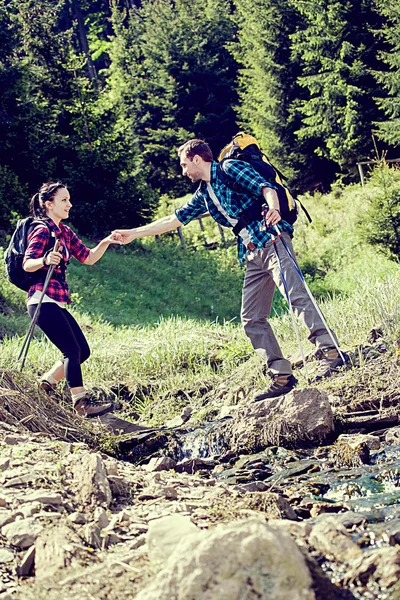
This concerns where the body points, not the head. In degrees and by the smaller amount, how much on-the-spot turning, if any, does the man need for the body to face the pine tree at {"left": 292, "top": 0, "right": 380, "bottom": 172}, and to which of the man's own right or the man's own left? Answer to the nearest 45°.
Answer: approximately 135° to the man's own right

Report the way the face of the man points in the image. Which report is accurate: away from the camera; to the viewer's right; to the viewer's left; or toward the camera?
to the viewer's left

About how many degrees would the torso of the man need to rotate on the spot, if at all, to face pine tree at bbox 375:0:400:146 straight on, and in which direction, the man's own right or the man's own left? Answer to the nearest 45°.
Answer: approximately 135° to the man's own right

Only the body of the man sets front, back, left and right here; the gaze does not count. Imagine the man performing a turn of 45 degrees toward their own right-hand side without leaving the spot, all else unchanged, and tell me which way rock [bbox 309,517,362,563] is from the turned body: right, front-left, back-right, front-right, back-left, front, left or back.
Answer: left

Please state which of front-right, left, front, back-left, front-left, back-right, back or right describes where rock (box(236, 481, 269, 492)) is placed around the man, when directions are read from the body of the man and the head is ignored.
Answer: front-left

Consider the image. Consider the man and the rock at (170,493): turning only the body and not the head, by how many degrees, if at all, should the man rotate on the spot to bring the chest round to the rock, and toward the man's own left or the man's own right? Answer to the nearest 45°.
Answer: approximately 45° to the man's own left

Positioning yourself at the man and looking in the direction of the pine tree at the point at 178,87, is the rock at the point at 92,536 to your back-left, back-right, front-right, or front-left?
back-left

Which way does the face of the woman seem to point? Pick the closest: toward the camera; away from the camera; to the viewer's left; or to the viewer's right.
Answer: to the viewer's right
